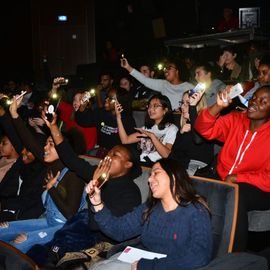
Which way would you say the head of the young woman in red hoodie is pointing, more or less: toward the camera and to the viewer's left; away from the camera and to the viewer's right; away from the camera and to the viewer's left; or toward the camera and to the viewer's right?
toward the camera and to the viewer's left

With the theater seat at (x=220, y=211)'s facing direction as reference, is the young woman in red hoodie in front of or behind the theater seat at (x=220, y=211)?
behind

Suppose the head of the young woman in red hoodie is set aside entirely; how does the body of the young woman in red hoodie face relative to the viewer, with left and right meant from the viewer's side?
facing the viewer and to the left of the viewer

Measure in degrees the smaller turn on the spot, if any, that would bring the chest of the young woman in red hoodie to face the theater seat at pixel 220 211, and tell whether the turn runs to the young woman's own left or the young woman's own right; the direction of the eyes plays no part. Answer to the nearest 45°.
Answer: approximately 45° to the young woman's own left

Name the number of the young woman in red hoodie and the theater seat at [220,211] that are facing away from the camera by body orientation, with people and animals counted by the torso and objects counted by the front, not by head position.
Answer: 0
